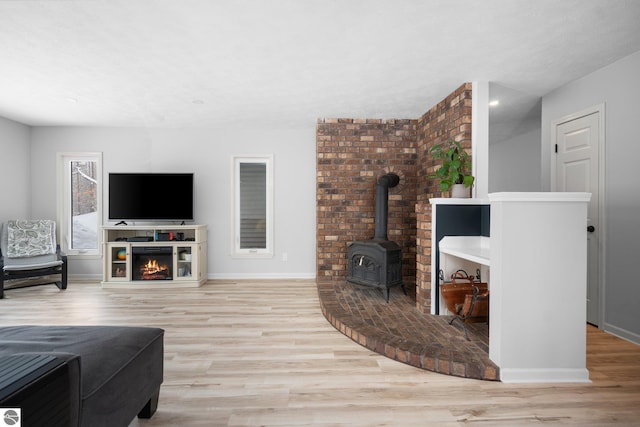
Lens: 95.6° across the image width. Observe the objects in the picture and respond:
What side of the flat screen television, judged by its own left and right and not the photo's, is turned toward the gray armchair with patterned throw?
right

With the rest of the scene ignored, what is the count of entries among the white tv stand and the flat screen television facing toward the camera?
2

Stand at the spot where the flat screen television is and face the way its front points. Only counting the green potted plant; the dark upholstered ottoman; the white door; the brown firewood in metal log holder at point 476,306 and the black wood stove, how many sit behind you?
0

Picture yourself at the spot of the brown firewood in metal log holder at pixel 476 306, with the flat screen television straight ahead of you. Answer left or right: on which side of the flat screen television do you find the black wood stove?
right

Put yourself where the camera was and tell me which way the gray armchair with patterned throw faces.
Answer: facing the viewer and to the right of the viewer

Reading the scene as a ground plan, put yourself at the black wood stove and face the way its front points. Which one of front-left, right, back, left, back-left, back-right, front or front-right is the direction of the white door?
back-left

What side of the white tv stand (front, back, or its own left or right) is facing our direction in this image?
front

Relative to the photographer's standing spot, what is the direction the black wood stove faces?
facing the viewer and to the left of the viewer

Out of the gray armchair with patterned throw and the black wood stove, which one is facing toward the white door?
the gray armchair with patterned throw

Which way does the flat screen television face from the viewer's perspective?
toward the camera

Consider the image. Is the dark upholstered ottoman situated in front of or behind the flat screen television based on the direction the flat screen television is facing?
in front

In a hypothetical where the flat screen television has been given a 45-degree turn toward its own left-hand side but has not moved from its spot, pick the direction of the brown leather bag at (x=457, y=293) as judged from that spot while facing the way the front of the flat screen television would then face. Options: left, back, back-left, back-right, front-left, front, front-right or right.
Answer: front

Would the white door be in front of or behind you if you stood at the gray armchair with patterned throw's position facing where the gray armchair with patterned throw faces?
in front

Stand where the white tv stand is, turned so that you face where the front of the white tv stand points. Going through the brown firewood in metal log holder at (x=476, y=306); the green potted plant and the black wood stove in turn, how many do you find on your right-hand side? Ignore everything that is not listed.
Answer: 0

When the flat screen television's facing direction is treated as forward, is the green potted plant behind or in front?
in front
